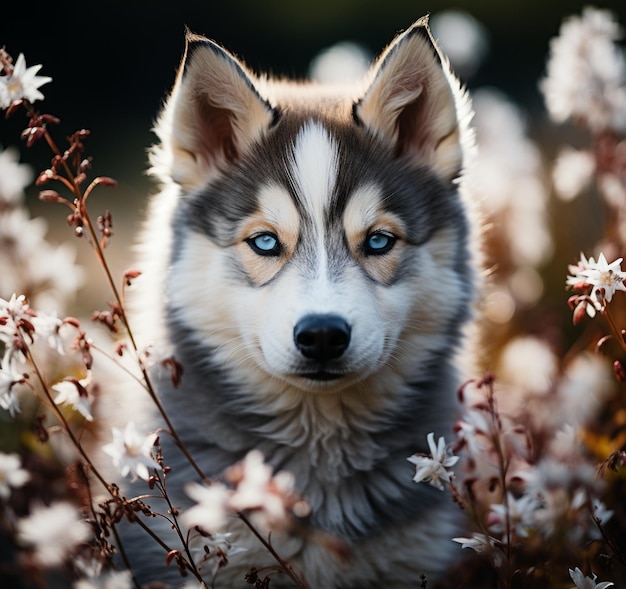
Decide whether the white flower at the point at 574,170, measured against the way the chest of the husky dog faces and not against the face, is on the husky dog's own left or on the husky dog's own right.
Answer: on the husky dog's own left

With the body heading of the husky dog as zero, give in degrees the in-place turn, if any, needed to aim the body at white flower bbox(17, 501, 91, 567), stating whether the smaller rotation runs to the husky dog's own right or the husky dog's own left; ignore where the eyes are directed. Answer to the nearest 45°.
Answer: approximately 90° to the husky dog's own right

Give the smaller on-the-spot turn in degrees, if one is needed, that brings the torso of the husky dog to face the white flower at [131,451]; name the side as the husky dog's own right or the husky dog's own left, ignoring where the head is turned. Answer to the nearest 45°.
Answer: approximately 45° to the husky dog's own right

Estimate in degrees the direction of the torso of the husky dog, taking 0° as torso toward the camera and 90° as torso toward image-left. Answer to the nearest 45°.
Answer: approximately 0°
